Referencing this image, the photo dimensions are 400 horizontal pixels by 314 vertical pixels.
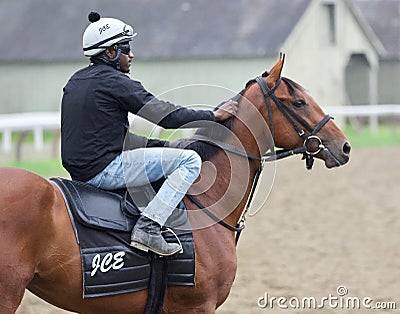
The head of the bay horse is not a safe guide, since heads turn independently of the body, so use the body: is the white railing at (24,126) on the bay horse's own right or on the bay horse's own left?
on the bay horse's own left

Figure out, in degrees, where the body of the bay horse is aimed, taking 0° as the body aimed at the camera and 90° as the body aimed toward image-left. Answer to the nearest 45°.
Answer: approximately 270°
